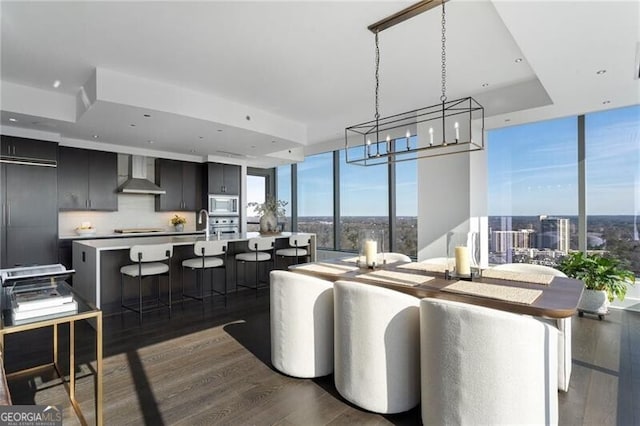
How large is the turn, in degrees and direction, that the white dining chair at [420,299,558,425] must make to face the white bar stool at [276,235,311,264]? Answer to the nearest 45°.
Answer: approximately 90° to its left

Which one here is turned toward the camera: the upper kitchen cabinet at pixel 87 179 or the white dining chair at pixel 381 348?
the upper kitchen cabinet

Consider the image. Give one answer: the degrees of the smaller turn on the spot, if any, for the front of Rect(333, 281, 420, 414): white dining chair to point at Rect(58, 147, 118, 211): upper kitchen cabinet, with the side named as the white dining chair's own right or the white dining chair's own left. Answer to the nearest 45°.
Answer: approximately 90° to the white dining chair's own left

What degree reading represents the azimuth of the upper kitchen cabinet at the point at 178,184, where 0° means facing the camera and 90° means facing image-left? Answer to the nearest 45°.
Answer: approximately 315°

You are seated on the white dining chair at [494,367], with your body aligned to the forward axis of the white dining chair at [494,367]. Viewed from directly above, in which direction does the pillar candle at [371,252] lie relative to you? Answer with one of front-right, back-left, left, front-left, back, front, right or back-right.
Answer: left

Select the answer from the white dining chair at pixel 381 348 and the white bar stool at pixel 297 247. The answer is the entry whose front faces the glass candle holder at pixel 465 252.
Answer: the white dining chair at pixel 381 348

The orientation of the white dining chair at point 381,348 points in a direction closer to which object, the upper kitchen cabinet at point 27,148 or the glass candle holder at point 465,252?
the glass candle holder

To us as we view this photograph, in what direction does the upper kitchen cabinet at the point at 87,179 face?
facing the viewer

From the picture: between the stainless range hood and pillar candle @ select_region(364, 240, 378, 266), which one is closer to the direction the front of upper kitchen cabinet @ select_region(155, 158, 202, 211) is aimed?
the pillar candle
